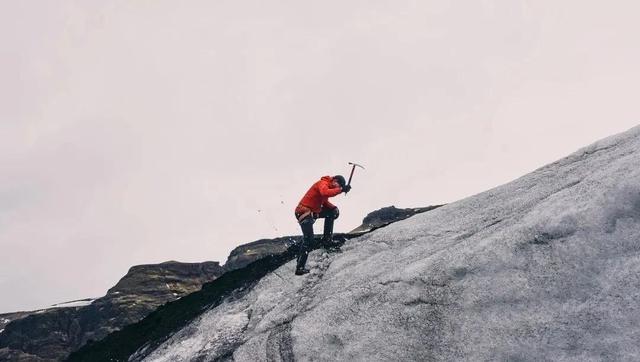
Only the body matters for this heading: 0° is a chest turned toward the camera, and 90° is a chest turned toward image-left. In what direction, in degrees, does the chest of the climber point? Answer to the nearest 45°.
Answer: approximately 270°
